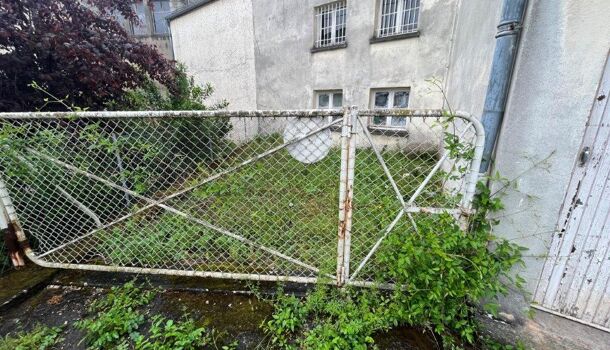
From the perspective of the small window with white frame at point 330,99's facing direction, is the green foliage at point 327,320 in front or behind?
in front

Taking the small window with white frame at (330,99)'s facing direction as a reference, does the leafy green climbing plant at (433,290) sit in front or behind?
in front

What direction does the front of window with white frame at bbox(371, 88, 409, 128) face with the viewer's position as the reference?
facing the viewer

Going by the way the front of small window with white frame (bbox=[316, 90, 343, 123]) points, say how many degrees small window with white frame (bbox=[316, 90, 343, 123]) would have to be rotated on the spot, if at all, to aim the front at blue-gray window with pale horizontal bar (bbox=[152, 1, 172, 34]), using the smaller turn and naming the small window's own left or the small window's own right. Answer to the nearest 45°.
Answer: approximately 135° to the small window's own right

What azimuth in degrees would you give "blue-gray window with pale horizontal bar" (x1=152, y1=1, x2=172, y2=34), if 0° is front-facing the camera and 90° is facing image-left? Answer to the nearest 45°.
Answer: approximately 0°

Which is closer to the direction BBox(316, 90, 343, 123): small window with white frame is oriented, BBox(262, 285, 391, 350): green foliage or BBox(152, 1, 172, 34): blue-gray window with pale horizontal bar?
the green foliage

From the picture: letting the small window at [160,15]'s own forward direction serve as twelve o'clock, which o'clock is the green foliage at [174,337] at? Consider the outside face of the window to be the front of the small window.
The green foliage is roughly at 12 o'clock from the small window.

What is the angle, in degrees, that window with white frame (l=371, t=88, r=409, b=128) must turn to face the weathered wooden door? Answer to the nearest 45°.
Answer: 0° — it already faces it

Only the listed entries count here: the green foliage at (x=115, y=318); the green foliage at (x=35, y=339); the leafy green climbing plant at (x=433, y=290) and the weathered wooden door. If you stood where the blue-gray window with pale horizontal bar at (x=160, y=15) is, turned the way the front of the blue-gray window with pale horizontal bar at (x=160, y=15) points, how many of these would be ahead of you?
4

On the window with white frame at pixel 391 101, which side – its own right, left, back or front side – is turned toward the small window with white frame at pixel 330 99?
right

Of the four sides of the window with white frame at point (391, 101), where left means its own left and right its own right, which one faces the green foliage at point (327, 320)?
front

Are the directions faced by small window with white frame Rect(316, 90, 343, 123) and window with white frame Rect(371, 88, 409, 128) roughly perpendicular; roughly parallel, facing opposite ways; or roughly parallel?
roughly parallel

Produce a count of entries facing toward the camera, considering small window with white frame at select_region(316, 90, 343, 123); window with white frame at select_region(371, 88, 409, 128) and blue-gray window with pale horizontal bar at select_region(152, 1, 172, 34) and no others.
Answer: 3

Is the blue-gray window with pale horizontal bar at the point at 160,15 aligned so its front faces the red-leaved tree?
yes
